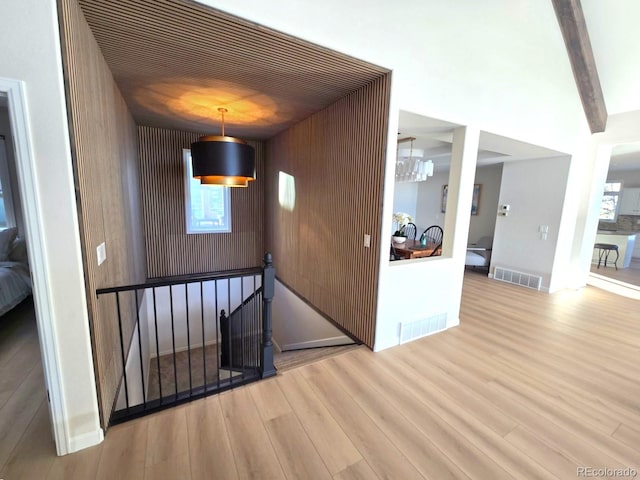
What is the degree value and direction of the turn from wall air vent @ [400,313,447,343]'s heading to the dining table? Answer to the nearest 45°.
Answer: approximately 135° to its left

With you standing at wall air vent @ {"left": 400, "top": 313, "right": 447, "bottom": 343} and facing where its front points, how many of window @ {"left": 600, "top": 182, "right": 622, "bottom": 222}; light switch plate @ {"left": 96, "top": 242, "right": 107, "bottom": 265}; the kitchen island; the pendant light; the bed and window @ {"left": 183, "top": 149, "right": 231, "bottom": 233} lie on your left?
2

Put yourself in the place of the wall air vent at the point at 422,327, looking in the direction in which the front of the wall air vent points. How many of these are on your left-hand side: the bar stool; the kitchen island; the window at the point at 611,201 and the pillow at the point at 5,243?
3

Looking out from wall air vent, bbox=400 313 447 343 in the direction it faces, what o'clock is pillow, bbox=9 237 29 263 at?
The pillow is roughly at 4 o'clock from the wall air vent.

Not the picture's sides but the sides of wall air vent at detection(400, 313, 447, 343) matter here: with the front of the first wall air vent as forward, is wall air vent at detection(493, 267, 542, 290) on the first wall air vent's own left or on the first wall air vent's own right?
on the first wall air vent's own left

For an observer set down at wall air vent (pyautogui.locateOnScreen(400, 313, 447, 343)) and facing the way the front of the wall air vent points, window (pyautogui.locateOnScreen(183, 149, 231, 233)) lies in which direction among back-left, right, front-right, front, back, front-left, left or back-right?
back-right

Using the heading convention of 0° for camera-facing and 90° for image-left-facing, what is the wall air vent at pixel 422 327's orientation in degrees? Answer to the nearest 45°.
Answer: approximately 315°

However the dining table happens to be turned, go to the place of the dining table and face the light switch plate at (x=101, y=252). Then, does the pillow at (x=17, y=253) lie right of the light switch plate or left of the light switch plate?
right

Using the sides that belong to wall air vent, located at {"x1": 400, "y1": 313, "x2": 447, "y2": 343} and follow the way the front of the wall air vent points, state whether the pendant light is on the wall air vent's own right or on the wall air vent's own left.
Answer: on the wall air vent's own right

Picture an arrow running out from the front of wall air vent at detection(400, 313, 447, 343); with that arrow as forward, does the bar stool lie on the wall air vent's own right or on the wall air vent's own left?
on the wall air vent's own left

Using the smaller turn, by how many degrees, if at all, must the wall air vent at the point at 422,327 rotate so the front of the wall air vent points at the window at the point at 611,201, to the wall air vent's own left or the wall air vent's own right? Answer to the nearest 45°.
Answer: approximately 90° to the wall air vent's own left

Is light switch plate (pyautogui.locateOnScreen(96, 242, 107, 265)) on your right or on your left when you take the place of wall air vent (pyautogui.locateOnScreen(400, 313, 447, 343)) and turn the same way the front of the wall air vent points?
on your right
